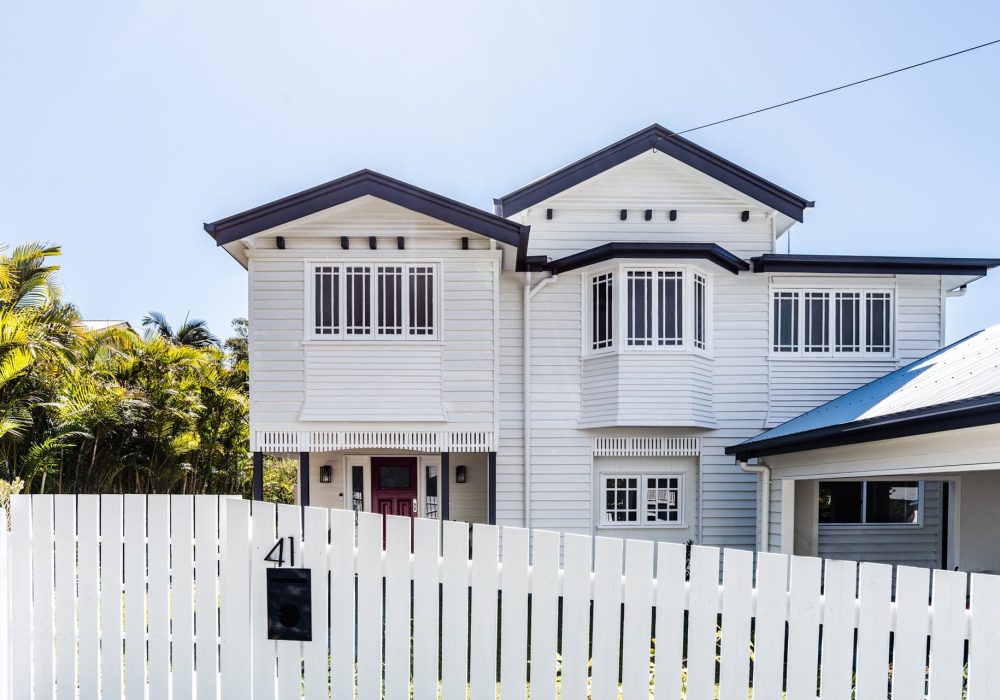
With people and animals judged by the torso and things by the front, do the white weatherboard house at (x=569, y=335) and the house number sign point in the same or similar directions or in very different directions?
same or similar directions

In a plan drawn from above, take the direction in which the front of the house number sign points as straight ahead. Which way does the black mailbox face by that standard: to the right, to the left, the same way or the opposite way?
the same way

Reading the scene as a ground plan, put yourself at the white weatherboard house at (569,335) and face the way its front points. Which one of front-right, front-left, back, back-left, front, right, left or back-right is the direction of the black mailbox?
front

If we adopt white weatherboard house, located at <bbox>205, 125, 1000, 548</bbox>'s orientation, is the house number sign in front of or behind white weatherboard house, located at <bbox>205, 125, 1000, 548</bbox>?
in front

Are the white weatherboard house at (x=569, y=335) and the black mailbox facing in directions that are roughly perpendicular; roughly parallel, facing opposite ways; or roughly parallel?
roughly parallel

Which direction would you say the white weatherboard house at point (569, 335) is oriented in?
toward the camera

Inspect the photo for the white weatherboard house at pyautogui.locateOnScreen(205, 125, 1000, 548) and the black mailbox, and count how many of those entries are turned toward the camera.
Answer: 2

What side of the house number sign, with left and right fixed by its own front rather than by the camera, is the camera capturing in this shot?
front

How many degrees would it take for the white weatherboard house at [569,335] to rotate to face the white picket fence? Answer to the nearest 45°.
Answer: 0° — it already faces it

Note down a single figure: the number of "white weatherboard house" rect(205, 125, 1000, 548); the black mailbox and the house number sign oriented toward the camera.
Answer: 3
